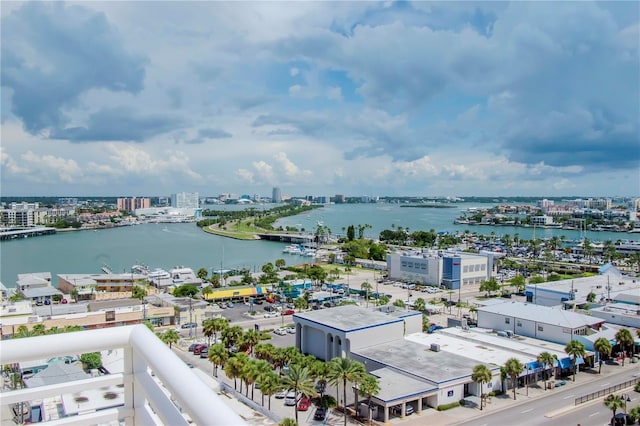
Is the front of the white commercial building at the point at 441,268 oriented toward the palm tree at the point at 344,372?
yes

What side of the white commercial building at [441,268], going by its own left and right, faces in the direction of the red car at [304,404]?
front

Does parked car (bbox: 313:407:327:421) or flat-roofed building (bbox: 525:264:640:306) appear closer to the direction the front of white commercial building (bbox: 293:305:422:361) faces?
the parked car

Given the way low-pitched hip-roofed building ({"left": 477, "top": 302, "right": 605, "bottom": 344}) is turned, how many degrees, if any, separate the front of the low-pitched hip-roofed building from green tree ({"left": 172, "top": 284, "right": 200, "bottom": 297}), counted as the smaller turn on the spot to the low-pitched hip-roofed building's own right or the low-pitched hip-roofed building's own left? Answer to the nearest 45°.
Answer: approximately 135° to the low-pitched hip-roofed building's own right

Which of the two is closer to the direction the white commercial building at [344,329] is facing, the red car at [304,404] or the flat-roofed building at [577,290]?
the red car

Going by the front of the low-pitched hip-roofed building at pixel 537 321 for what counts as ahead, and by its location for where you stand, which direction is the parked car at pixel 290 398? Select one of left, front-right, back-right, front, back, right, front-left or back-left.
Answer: right

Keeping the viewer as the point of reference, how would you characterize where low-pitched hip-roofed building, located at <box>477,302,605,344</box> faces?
facing the viewer and to the right of the viewer

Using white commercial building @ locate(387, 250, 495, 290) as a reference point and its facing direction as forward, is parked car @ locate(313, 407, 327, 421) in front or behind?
in front

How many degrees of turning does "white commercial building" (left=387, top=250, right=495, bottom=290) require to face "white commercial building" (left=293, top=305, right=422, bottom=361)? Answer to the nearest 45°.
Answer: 0° — it already faces it

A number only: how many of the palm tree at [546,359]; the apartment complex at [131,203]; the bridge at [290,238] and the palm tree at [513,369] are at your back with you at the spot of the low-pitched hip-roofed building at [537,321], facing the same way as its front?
2

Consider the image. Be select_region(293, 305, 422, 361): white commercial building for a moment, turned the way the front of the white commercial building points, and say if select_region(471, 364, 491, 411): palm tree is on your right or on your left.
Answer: on your left

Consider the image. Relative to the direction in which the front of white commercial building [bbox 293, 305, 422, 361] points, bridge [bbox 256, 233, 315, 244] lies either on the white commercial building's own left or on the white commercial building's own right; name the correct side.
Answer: on the white commercial building's own right

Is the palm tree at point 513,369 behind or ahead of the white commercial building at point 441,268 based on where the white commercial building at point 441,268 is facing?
ahead

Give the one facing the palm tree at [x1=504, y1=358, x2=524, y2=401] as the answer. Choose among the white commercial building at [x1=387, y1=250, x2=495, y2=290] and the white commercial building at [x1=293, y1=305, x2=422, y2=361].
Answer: the white commercial building at [x1=387, y1=250, x2=495, y2=290]

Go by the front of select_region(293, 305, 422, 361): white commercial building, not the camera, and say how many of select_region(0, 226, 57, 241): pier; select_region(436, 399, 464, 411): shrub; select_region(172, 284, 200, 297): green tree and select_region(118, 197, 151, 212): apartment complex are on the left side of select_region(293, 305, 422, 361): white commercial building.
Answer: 1

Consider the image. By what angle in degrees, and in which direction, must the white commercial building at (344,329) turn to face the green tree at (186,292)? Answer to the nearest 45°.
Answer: approximately 90° to its right
